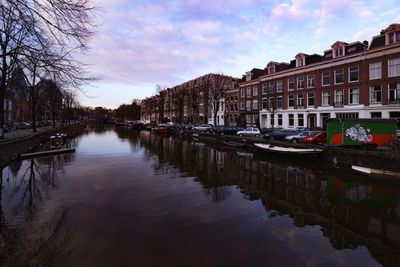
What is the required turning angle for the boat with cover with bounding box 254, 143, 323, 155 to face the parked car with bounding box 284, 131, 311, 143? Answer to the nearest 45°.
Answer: approximately 90° to its right

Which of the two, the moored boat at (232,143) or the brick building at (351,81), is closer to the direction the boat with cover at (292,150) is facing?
the moored boat

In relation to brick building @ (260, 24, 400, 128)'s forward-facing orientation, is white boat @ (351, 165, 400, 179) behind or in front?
in front

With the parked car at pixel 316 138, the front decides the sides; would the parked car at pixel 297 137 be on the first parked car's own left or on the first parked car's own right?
on the first parked car's own right

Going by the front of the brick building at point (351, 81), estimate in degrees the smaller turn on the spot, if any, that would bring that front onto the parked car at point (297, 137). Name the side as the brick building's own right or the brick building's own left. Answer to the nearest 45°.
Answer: approximately 45° to the brick building's own left

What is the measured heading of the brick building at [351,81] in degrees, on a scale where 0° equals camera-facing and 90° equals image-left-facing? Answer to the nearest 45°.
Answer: approximately 45°

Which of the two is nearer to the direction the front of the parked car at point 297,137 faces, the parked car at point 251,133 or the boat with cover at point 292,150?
the boat with cover

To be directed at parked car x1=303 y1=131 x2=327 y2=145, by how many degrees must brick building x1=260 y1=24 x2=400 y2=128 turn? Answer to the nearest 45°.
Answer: approximately 45° to its left

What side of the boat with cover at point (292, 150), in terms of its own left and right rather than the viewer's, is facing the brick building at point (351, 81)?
right

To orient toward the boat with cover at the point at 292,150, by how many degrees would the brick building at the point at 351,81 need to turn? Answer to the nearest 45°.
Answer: approximately 45° to its left
